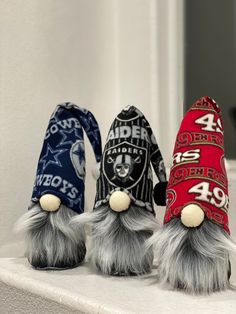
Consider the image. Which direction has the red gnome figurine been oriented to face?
toward the camera

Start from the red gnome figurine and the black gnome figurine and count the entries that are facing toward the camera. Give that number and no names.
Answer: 2

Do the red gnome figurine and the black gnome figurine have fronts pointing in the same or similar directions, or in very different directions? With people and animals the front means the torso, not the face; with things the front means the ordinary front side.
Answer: same or similar directions
